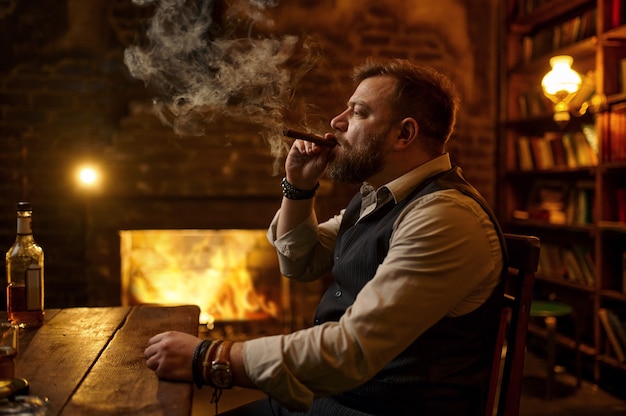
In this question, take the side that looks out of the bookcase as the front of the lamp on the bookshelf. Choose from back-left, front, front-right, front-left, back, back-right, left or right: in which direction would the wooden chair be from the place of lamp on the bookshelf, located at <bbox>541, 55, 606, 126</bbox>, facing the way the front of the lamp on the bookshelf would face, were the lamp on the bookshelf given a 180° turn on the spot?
back-right

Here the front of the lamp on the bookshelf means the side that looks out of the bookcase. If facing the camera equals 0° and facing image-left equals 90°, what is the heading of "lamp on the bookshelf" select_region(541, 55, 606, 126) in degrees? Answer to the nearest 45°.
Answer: approximately 45°

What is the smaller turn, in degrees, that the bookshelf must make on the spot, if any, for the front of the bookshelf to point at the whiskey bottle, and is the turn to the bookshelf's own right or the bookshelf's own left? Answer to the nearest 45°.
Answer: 0° — it already faces it

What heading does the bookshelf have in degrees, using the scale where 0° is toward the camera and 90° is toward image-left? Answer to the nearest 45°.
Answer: approximately 45°

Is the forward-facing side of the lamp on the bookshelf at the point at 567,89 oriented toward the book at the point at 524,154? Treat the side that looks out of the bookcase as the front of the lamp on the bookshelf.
no

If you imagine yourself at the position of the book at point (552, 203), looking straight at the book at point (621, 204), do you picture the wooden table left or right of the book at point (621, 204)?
right

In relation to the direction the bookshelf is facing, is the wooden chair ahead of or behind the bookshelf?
ahead
